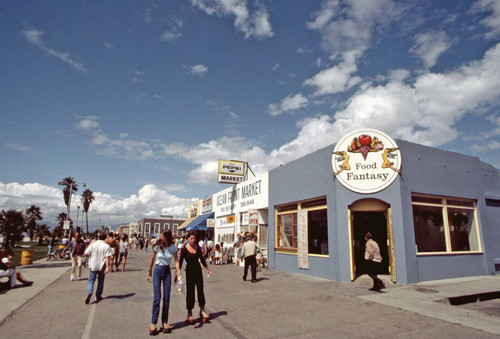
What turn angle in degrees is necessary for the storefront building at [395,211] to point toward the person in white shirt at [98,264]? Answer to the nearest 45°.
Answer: approximately 45° to its right

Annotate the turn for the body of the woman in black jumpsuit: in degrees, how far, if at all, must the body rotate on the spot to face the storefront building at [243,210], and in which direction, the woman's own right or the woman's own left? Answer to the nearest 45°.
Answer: approximately 180°

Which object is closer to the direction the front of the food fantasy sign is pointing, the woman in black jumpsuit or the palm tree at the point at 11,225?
the woman in black jumpsuit

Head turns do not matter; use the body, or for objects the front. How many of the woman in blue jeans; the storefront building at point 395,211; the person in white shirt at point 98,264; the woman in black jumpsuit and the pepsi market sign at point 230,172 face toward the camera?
4

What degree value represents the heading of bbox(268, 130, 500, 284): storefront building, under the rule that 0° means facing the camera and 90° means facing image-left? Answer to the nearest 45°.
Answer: approximately 0°

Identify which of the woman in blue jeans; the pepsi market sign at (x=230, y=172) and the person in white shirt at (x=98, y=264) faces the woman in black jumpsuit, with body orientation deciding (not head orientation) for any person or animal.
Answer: the pepsi market sign

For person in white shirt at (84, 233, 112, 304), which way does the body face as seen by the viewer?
away from the camera

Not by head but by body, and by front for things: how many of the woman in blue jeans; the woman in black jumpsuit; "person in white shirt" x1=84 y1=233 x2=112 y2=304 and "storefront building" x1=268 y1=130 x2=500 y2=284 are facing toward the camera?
3
